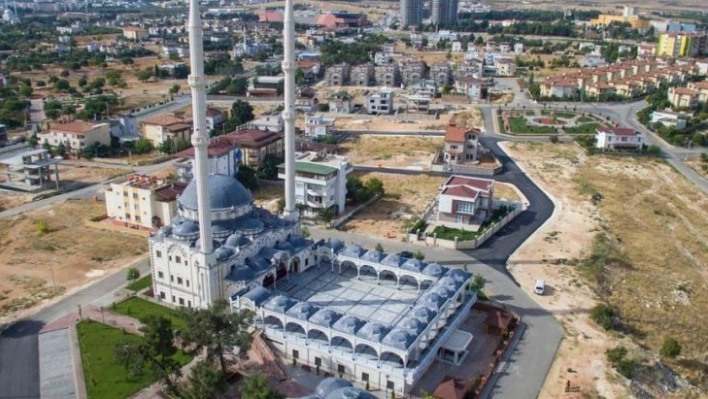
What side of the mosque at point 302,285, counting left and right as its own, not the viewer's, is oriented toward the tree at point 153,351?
right

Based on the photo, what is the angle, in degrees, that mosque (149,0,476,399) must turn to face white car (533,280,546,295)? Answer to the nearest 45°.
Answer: approximately 45° to its left

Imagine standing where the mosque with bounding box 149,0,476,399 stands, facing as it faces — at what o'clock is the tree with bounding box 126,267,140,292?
The tree is roughly at 5 o'clock from the mosque.

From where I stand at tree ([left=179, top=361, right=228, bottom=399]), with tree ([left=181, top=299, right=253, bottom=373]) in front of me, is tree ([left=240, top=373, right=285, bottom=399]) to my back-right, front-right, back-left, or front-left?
back-right

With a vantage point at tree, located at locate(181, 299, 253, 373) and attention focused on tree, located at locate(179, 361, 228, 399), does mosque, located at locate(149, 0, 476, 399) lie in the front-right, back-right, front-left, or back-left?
back-left

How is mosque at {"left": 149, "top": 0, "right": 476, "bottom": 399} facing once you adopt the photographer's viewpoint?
facing the viewer and to the right of the viewer

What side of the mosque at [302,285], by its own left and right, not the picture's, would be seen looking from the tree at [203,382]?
right

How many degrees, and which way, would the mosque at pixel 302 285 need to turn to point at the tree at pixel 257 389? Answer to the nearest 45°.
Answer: approximately 45° to its right

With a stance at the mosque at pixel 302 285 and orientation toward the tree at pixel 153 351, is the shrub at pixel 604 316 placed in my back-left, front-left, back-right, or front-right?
back-left

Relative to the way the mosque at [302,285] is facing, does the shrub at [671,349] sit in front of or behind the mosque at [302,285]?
in front
